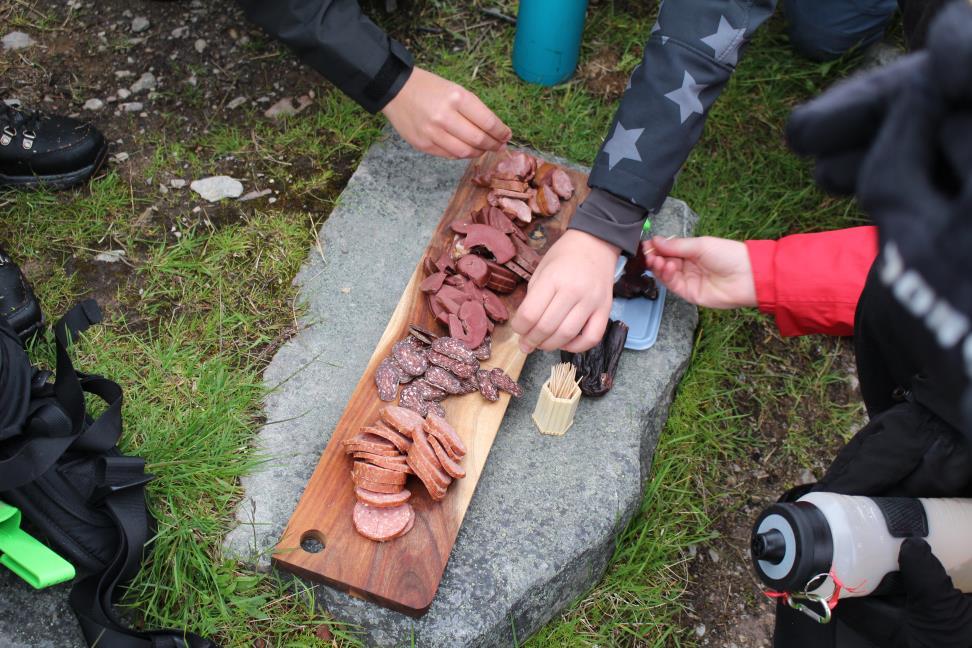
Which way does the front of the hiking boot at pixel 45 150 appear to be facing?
to the viewer's right

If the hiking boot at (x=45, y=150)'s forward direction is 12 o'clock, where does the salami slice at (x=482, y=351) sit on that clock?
The salami slice is roughly at 2 o'clock from the hiking boot.

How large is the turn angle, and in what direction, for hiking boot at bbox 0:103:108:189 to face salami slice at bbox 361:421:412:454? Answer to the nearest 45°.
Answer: approximately 90° to its right

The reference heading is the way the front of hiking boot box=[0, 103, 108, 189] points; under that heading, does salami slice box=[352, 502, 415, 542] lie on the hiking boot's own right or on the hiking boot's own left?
on the hiking boot's own right

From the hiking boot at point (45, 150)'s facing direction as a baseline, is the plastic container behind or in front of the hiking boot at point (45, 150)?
in front

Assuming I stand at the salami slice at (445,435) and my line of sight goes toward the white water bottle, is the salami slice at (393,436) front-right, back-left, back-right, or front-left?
back-right

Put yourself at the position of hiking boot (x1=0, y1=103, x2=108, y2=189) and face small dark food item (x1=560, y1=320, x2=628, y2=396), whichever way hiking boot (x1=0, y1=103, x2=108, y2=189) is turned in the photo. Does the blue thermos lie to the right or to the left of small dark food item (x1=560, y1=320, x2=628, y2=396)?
left

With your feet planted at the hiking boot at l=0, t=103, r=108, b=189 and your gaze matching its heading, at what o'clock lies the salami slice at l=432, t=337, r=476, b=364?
The salami slice is roughly at 2 o'clock from the hiking boot.

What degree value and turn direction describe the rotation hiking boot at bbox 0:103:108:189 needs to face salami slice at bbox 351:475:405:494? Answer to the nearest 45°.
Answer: approximately 90° to its right

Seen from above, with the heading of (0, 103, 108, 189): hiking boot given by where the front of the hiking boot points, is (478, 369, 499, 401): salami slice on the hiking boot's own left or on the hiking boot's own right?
on the hiking boot's own right

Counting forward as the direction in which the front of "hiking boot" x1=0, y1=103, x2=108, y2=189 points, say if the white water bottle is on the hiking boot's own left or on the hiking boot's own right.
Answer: on the hiking boot's own right

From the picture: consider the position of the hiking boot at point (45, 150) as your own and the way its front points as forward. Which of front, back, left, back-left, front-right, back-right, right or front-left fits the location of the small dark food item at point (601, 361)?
front-right

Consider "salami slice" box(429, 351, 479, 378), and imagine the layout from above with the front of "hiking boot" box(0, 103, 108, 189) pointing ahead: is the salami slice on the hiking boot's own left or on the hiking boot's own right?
on the hiking boot's own right

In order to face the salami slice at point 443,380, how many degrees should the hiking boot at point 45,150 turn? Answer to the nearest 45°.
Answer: approximately 45° to its right

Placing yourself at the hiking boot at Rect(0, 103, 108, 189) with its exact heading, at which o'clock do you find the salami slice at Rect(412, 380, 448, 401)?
The salami slice is roughly at 2 o'clock from the hiking boot.
